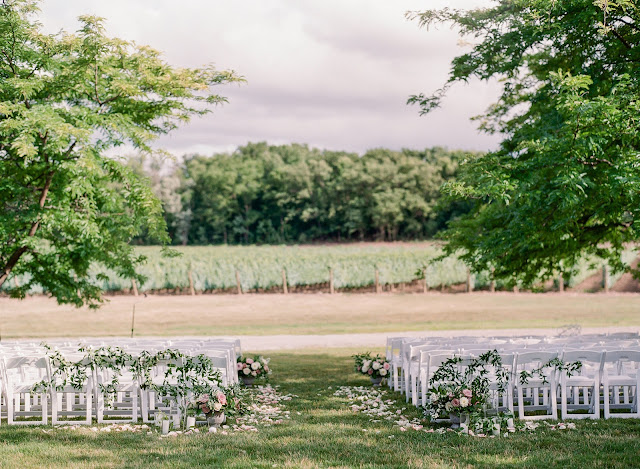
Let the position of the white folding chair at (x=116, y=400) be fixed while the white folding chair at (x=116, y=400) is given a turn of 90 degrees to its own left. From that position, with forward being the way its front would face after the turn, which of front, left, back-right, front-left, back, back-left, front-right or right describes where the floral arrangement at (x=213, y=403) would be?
back-left

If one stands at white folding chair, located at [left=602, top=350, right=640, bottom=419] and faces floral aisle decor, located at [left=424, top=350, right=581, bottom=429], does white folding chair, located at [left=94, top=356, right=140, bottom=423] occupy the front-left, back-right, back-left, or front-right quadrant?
front-right

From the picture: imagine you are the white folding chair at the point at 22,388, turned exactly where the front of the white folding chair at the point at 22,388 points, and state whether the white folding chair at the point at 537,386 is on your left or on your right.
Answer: on your right

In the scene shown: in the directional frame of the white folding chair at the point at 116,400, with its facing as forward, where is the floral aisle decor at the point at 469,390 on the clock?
The floral aisle decor is roughly at 4 o'clock from the white folding chair.

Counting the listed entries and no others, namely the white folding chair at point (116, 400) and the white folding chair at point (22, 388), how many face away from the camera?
2

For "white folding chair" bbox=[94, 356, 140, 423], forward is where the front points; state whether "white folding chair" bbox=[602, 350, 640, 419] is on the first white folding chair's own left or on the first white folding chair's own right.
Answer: on the first white folding chair's own right

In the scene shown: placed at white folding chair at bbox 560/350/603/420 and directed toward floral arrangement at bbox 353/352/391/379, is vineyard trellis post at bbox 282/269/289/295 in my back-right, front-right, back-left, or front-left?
front-right

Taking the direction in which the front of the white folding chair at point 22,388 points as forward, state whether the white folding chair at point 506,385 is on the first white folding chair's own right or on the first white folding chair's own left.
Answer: on the first white folding chair's own right

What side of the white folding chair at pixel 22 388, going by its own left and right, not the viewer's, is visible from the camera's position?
back

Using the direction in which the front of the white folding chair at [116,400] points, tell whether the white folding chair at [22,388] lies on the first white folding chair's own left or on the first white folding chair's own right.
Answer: on the first white folding chair's own left

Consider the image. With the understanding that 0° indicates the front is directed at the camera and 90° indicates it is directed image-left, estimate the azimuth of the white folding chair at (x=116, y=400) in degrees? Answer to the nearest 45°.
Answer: approximately 180°

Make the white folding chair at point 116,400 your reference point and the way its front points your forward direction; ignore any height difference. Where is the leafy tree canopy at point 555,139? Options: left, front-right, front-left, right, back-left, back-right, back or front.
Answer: right
